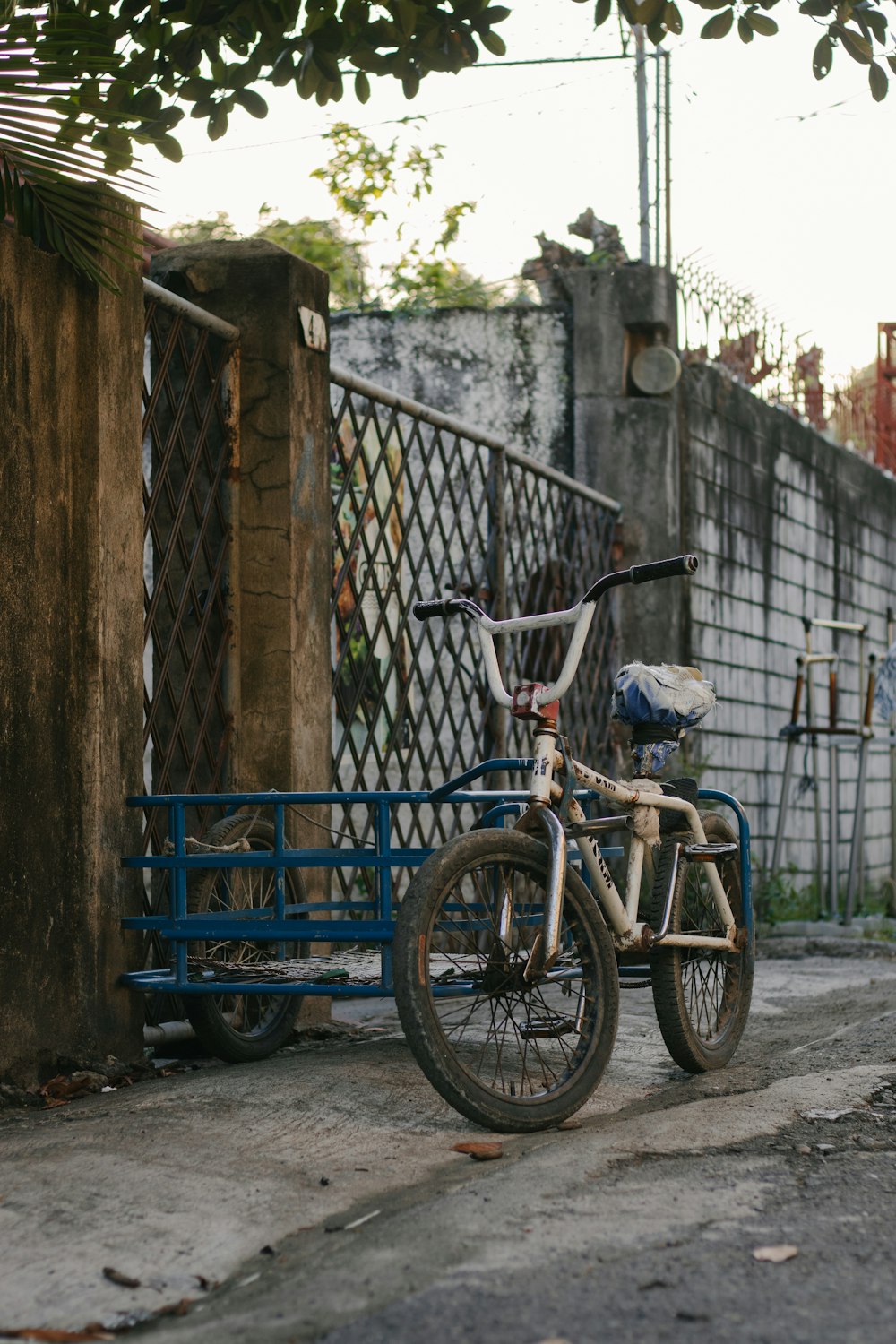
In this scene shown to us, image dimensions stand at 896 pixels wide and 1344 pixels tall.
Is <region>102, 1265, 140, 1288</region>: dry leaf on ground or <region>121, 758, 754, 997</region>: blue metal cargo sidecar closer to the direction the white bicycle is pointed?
the dry leaf on ground

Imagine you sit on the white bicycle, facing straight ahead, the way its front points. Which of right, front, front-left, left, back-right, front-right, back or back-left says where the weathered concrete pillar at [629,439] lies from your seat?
back-right

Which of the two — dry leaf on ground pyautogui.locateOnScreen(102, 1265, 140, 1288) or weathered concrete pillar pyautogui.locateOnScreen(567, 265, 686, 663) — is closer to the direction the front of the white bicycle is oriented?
the dry leaf on ground

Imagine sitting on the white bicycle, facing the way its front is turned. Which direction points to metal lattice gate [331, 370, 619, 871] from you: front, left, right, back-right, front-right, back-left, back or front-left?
back-right

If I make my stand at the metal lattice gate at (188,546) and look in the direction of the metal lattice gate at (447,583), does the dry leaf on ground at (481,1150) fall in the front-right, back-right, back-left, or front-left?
back-right

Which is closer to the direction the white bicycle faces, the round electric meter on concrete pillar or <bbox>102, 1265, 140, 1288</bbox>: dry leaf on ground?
the dry leaf on ground

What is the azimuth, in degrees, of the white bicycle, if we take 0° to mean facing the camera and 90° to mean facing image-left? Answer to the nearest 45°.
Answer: approximately 45°

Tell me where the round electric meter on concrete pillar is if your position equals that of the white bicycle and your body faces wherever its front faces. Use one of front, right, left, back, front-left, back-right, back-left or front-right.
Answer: back-right

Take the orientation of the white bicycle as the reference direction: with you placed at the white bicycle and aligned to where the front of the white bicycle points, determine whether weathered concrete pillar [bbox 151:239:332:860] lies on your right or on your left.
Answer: on your right

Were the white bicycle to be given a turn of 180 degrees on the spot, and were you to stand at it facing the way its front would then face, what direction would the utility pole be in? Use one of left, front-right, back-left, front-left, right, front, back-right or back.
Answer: front-left

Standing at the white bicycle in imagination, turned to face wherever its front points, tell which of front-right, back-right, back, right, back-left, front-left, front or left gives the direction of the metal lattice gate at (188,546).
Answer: right

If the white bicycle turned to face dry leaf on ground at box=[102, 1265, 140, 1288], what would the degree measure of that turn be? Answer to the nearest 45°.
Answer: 0° — it already faces it

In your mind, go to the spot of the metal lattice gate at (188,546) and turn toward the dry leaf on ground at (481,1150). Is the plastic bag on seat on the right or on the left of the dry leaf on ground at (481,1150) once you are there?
left
